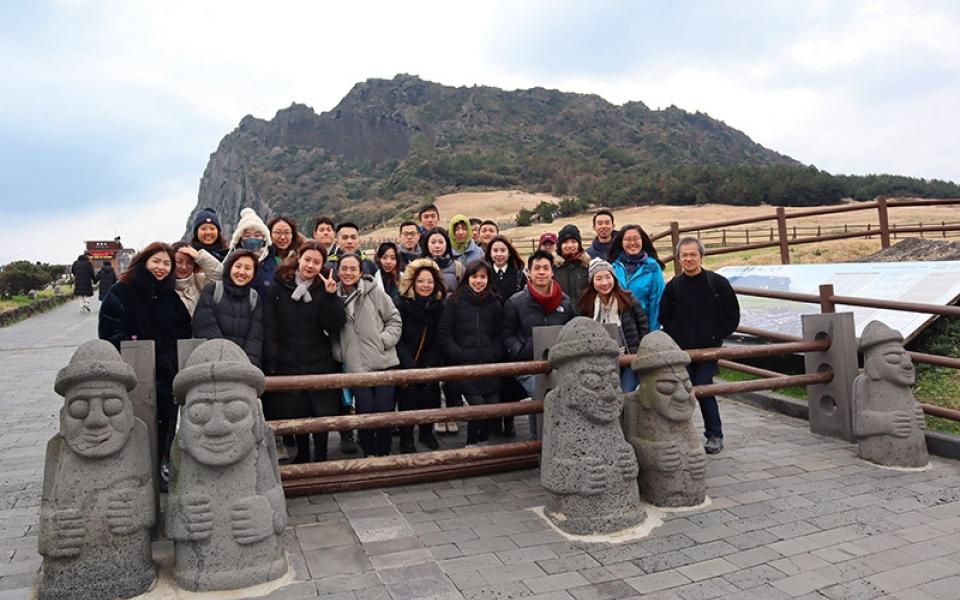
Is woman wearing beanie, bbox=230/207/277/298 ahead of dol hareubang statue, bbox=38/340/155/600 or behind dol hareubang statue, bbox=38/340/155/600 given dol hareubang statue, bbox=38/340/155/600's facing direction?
behind

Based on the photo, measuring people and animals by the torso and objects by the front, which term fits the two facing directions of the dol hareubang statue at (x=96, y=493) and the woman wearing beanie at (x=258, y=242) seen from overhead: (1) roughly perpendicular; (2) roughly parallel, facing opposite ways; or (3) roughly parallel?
roughly parallel

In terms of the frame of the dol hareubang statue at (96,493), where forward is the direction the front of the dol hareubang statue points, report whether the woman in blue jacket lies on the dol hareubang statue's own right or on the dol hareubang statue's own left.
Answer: on the dol hareubang statue's own left

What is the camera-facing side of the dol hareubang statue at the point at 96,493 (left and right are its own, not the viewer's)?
front

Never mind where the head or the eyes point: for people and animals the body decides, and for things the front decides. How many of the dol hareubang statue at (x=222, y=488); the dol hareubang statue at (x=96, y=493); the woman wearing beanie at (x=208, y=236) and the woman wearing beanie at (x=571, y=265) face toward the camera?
4

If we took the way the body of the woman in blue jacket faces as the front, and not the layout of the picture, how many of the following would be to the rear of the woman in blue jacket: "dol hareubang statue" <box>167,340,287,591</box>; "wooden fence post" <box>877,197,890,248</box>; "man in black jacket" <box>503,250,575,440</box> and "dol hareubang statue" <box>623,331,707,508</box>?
1

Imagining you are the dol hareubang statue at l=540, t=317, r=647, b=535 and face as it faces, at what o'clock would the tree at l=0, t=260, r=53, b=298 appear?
The tree is roughly at 6 o'clock from the dol hareubang statue.

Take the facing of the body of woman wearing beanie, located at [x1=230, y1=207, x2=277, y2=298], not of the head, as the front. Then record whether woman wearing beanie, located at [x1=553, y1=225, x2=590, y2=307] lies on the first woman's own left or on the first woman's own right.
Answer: on the first woman's own left

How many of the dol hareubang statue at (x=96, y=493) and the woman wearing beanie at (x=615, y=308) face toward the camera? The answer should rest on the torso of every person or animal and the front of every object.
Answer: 2

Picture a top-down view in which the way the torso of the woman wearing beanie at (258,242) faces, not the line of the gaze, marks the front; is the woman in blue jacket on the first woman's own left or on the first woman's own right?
on the first woman's own left

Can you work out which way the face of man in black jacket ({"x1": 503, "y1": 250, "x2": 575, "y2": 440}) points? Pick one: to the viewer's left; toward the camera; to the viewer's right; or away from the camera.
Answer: toward the camera

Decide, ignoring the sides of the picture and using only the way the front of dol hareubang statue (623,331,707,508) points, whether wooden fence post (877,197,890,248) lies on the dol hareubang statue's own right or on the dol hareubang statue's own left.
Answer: on the dol hareubang statue's own left

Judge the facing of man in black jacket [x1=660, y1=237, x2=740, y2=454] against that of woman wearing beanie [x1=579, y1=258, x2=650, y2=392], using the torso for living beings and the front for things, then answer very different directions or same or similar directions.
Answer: same or similar directions

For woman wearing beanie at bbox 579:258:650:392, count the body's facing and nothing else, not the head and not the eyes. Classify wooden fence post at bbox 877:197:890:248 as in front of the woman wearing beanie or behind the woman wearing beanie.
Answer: behind

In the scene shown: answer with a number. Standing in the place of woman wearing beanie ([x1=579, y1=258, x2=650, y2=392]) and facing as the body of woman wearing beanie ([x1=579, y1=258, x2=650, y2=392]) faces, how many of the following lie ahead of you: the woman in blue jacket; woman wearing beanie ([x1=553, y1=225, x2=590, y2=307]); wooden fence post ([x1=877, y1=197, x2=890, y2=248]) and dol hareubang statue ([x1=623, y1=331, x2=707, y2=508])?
1

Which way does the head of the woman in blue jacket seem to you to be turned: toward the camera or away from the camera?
toward the camera

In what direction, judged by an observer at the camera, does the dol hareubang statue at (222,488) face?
facing the viewer
